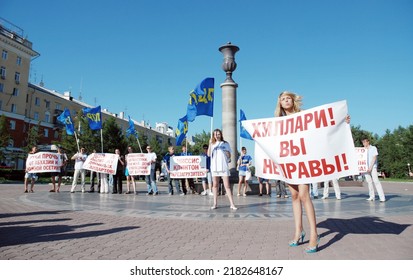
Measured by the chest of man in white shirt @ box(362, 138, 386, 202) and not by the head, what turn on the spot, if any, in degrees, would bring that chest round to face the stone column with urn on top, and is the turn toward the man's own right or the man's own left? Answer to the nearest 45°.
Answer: approximately 45° to the man's own right

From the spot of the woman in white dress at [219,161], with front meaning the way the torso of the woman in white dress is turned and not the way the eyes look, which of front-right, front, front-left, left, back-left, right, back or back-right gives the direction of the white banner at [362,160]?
back-left

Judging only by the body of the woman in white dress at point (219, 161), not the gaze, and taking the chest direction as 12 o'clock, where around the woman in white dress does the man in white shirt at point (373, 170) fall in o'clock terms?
The man in white shirt is roughly at 8 o'clock from the woman in white dress.

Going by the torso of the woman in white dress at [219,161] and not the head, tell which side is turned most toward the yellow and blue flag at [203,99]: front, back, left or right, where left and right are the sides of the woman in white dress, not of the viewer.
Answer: back

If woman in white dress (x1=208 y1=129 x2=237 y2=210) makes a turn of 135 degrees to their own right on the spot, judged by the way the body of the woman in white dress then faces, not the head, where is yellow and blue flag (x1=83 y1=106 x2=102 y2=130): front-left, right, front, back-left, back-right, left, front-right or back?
front

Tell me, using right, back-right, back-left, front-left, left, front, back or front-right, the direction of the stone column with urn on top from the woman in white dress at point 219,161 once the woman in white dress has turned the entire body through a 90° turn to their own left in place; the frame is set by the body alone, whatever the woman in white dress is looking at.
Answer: left

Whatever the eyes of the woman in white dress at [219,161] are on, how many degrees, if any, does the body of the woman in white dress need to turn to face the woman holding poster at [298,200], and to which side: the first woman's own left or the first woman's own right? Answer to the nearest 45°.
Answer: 0° — they already face them
